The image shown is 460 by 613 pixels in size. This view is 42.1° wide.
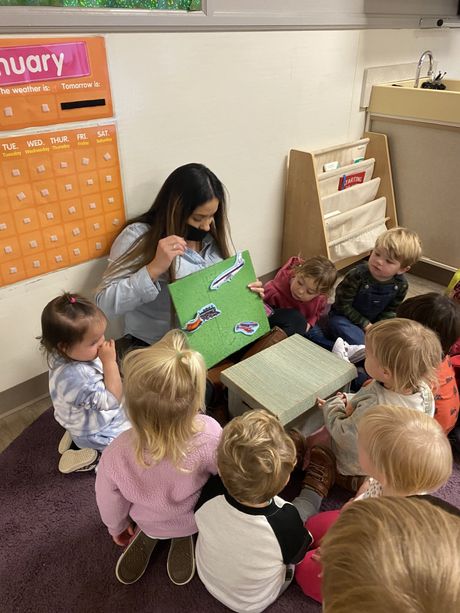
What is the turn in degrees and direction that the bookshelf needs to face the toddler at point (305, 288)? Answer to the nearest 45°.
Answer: approximately 45° to its right

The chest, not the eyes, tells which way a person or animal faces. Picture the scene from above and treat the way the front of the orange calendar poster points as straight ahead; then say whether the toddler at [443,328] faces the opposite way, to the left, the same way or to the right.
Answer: the opposite way

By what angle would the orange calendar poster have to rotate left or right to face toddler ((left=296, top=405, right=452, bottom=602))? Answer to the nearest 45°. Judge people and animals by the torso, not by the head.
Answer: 0° — it already faces them

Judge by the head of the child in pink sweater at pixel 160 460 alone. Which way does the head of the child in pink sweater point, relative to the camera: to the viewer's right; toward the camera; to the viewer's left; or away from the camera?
away from the camera

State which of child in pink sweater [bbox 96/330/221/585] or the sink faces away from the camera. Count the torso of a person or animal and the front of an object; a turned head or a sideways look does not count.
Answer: the child in pink sweater

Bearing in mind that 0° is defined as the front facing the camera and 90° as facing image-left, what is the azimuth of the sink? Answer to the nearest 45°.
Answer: approximately 45°

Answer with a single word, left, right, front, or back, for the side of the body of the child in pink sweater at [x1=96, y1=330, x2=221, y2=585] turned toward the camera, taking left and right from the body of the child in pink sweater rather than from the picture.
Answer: back

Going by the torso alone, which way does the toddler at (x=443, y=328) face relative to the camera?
to the viewer's left

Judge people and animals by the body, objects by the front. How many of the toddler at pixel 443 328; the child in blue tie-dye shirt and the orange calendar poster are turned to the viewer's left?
1

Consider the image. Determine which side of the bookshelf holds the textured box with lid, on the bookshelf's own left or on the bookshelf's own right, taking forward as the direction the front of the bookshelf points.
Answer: on the bookshelf's own right

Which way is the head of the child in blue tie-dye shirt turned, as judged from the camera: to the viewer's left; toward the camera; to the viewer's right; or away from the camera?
to the viewer's right

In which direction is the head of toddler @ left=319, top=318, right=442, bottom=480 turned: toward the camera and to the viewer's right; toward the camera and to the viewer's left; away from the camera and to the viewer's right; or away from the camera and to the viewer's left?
away from the camera and to the viewer's left

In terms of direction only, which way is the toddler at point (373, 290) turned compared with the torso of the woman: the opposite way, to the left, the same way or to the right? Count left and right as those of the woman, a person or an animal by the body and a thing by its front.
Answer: to the right
